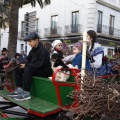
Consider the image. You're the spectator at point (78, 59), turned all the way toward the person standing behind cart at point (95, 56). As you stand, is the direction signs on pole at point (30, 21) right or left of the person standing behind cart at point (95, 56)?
left

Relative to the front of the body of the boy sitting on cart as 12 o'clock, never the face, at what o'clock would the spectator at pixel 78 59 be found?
The spectator is roughly at 7 o'clock from the boy sitting on cart.
